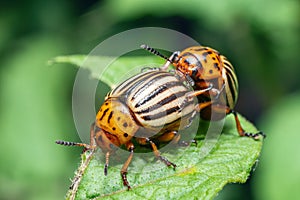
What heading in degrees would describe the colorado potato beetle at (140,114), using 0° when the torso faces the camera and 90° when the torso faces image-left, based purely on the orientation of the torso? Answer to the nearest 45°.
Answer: approximately 45°

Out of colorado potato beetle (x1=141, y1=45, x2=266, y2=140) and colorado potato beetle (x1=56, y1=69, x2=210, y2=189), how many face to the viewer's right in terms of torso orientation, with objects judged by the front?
0

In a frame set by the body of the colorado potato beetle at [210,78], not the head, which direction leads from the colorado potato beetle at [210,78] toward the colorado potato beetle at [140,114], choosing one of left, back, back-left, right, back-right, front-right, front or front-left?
front

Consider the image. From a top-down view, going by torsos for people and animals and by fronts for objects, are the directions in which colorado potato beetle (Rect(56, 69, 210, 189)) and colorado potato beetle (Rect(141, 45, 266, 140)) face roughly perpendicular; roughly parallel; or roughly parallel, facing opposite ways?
roughly parallel

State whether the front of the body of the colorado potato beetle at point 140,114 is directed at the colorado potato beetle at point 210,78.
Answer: no
